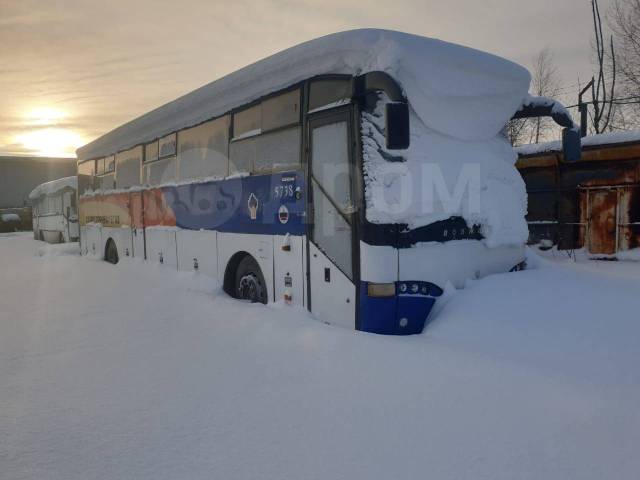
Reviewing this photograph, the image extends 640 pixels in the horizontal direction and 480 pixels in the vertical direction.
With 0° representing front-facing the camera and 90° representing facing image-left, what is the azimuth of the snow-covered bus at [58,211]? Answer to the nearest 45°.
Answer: approximately 315°

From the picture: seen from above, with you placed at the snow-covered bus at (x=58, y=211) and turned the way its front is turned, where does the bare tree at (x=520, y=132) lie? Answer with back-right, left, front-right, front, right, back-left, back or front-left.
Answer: front-left

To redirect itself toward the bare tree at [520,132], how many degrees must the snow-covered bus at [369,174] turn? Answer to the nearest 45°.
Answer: approximately 90° to its left

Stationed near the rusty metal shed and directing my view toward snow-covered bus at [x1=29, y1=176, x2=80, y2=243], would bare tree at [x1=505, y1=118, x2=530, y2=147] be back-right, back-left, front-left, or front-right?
front-right

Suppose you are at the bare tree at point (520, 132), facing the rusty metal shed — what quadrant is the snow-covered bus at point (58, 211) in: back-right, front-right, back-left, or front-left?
front-right

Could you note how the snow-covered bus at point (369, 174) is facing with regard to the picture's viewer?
facing the viewer and to the right of the viewer

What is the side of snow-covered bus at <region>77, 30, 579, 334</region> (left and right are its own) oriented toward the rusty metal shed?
left

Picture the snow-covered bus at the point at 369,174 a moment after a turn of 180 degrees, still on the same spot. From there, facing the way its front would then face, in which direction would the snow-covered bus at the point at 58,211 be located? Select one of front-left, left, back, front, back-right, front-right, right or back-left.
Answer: front
